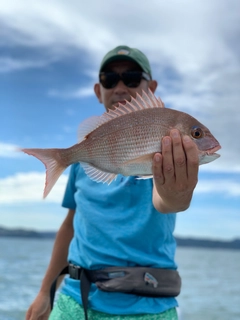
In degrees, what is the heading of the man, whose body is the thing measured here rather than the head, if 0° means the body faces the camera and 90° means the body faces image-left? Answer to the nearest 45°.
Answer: approximately 0°
